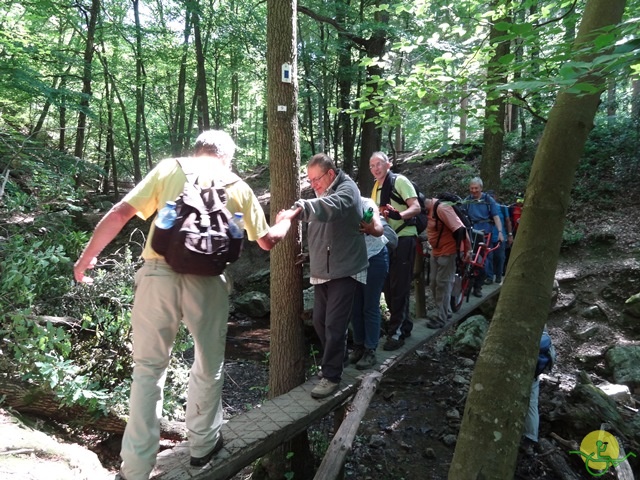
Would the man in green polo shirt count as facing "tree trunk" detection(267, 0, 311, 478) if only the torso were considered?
yes

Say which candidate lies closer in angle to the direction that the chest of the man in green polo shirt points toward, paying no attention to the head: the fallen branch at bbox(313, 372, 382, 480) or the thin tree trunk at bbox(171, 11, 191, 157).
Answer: the fallen branch

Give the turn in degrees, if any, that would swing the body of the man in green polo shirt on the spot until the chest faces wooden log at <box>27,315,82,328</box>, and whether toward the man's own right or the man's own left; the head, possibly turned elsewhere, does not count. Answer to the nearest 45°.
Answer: approximately 45° to the man's own right

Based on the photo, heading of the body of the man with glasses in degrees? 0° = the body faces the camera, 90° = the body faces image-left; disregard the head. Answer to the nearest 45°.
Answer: approximately 45°

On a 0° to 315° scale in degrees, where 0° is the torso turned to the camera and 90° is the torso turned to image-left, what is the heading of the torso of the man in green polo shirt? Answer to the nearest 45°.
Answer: approximately 45°

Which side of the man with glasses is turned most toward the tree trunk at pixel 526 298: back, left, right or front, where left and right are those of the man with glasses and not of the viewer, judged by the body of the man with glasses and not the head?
left

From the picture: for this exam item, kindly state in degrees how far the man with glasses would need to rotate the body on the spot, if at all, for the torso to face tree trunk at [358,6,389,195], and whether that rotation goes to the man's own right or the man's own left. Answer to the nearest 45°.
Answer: approximately 135° to the man's own right
